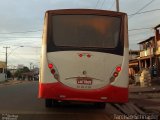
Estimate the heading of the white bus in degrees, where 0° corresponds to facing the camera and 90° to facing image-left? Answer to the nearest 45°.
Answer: approximately 180°
